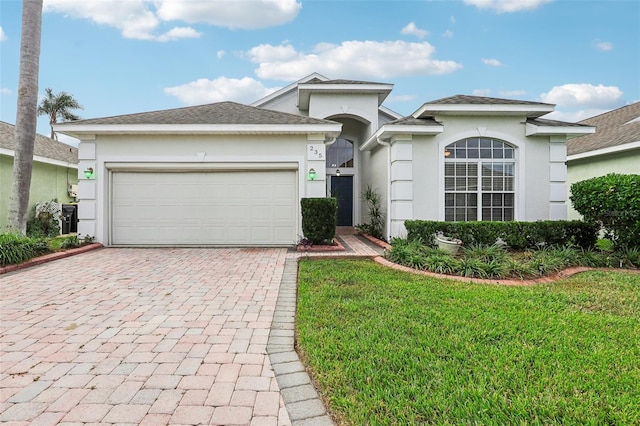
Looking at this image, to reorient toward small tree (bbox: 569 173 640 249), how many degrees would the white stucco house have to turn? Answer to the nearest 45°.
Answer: approximately 90° to its left

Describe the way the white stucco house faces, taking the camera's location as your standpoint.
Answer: facing the viewer

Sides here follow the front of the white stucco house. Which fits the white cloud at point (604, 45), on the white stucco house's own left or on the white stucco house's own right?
on the white stucco house's own left

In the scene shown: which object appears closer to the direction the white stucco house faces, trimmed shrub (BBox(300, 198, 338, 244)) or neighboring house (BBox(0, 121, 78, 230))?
the trimmed shrub

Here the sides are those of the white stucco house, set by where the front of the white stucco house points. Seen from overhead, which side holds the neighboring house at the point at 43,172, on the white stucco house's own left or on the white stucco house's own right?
on the white stucco house's own right

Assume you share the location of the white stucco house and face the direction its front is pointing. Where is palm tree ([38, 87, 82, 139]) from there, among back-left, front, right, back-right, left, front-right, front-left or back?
back-right

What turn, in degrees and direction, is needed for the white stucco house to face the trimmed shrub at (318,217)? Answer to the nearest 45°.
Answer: approximately 45° to its left
